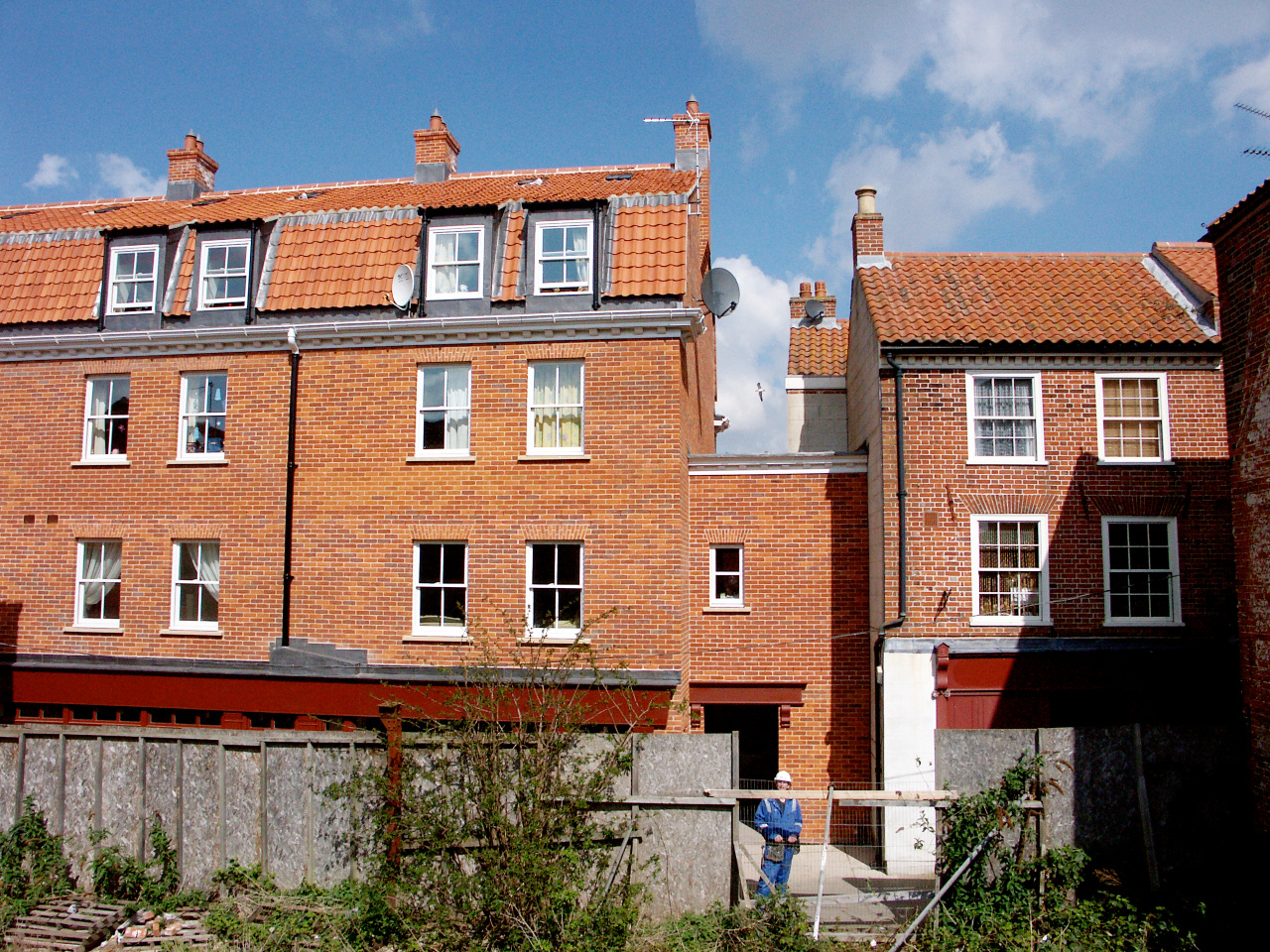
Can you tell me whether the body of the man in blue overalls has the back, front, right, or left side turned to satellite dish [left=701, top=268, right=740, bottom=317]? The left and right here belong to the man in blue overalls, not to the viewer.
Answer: back

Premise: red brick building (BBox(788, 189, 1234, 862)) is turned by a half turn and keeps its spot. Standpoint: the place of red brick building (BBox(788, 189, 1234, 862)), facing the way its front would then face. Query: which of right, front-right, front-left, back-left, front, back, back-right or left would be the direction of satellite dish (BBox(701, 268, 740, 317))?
left

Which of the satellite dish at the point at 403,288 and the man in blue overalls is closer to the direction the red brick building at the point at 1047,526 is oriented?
the man in blue overalls

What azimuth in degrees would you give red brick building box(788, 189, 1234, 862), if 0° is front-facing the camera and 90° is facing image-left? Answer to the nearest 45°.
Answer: approximately 0°

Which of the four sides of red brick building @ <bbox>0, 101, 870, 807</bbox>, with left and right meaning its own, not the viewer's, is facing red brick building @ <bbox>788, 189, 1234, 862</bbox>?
left

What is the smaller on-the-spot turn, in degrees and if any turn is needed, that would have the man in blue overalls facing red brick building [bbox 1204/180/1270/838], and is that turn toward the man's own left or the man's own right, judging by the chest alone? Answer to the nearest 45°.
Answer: approximately 90° to the man's own left

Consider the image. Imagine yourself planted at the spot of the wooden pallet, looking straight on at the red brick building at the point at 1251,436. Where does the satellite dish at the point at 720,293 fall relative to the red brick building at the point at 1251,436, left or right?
left

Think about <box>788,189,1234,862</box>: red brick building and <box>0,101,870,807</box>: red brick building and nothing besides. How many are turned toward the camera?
2

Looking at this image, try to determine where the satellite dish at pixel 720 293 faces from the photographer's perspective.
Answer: facing the viewer and to the right of the viewer

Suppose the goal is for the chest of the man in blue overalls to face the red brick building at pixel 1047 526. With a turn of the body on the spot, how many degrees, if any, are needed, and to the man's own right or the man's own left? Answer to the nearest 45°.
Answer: approximately 135° to the man's own left
